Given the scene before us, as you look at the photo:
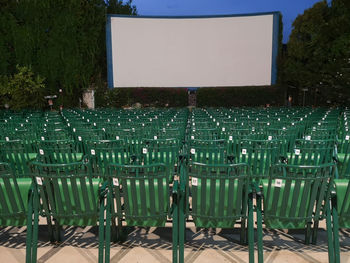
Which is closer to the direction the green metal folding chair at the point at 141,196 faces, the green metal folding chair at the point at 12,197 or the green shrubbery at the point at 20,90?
the green shrubbery

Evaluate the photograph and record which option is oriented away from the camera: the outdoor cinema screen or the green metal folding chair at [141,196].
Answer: the green metal folding chair

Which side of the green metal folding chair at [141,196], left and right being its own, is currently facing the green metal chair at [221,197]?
right

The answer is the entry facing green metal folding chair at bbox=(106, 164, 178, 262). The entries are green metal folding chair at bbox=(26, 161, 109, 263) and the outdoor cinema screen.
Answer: the outdoor cinema screen

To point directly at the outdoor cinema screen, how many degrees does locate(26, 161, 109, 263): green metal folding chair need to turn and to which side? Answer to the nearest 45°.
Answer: approximately 45° to its right

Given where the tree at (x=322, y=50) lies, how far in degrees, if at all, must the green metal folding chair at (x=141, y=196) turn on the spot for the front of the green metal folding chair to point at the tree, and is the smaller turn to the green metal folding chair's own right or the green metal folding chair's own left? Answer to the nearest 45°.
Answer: approximately 45° to the green metal folding chair's own right

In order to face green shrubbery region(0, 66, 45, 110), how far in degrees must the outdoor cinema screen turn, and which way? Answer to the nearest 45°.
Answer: approximately 45° to its right

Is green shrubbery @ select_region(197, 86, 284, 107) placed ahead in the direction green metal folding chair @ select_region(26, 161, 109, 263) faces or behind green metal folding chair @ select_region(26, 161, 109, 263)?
ahead

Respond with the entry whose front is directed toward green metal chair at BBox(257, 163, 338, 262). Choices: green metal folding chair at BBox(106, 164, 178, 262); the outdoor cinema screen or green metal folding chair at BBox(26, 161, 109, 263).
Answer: the outdoor cinema screen

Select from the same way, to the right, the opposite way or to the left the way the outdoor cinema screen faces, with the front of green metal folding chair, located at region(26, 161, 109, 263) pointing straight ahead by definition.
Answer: the opposite way

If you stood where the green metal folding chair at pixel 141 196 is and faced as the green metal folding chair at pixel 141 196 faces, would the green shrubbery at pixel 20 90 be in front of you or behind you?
in front

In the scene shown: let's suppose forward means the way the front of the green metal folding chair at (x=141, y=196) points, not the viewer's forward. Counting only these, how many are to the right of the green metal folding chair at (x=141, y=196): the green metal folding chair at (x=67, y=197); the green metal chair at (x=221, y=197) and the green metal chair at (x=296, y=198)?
2

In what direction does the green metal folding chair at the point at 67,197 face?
away from the camera

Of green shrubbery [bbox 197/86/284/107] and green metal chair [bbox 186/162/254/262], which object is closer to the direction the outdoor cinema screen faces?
the green metal chair

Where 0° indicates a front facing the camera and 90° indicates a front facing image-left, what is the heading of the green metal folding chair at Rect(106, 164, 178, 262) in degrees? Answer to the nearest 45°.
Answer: approximately 180°
